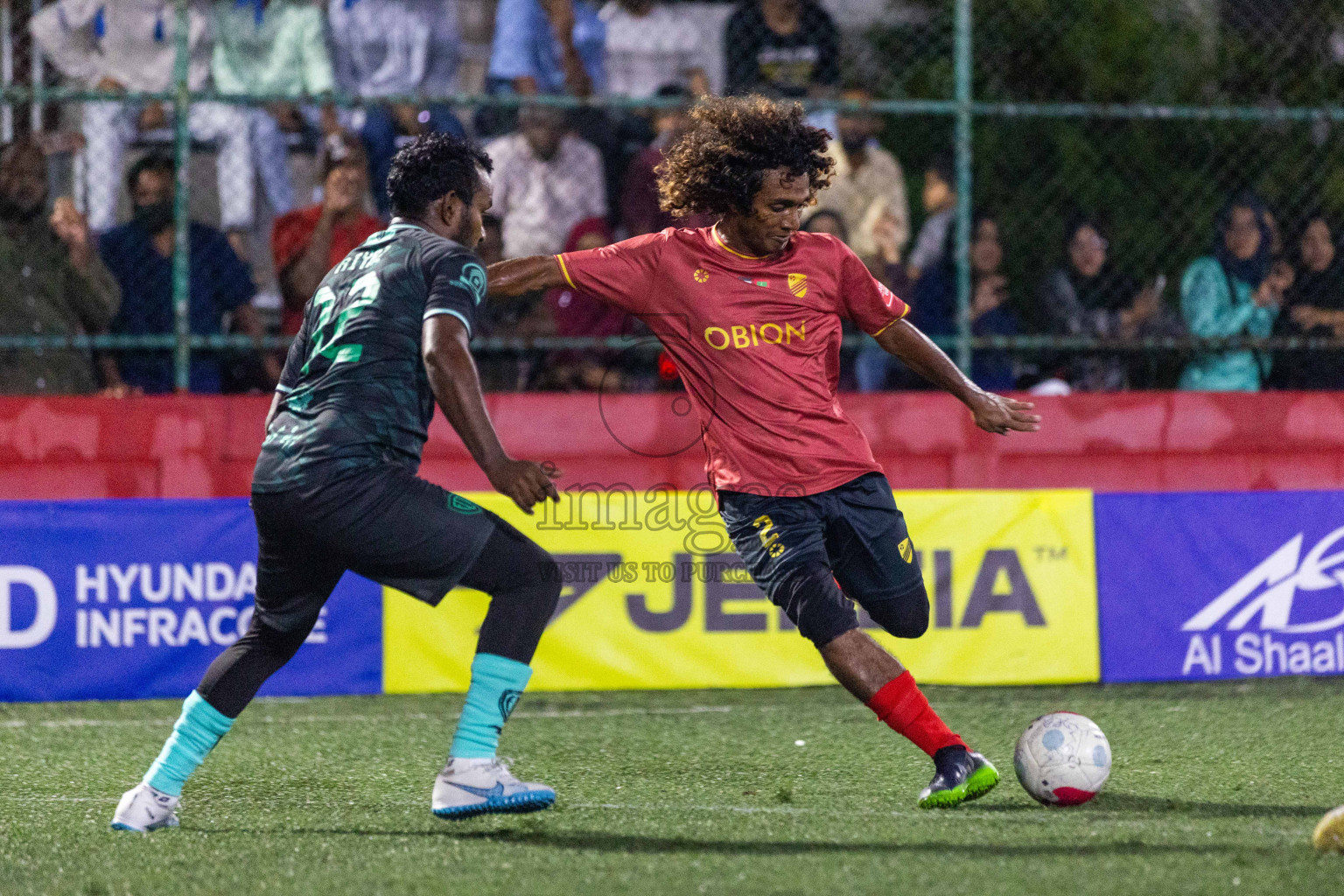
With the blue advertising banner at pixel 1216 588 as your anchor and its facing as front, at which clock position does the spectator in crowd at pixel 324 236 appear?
The spectator in crowd is roughly at 3 o'clock from the blue advertising banner.

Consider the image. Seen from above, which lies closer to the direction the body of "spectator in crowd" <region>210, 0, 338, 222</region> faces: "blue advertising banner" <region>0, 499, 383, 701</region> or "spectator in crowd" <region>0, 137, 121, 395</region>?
the blue advertising banner

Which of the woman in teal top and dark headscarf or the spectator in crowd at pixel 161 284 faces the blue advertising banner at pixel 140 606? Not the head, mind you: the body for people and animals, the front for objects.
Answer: the spectator in crowd

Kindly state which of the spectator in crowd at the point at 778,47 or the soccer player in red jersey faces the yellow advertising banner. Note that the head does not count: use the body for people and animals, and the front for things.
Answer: the spectator in crowd

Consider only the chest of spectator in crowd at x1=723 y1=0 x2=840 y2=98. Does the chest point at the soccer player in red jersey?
yes
